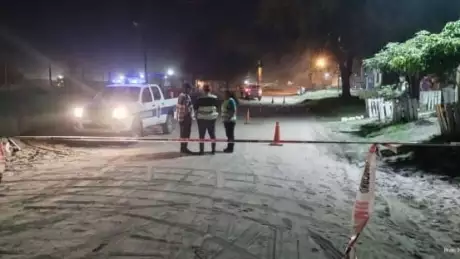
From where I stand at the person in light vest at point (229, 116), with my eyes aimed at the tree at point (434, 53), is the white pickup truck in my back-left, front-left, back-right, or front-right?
back-left

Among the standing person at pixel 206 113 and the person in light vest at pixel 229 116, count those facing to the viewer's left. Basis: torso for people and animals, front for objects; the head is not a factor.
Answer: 1

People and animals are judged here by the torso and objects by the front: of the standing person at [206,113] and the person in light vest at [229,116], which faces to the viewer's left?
the person in light vest

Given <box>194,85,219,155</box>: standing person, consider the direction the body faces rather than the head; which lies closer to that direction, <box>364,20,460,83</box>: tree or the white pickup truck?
the white pickup truck

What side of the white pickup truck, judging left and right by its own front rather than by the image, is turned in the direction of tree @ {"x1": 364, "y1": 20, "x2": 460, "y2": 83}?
left

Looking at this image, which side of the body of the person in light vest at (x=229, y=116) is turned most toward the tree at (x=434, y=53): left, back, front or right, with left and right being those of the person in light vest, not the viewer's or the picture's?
back

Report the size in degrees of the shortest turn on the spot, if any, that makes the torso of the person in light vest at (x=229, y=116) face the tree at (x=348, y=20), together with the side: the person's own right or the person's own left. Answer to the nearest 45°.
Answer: approximately 135° to the person's own right

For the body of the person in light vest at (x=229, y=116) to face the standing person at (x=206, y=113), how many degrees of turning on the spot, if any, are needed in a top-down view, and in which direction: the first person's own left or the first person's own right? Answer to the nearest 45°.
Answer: approximately 45° to the first person's own left

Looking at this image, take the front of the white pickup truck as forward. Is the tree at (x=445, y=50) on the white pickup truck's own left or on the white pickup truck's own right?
on the white pickup truck's own left

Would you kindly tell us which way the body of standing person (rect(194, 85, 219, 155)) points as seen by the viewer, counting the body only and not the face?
away from the camera

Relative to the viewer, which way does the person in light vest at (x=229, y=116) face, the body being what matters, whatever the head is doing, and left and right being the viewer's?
facing to the left of the viewer

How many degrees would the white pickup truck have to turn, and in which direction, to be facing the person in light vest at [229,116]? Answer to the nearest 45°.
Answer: approximately 90° to its left
